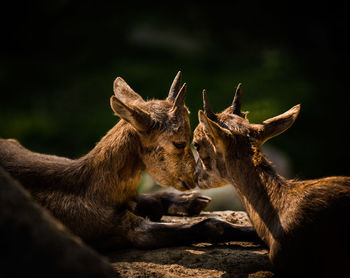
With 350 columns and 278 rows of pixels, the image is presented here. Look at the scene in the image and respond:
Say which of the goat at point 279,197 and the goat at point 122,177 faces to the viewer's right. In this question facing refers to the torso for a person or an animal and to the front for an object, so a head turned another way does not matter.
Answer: the goat at point 122,177

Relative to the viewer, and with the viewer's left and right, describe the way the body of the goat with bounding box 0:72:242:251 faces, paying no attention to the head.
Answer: facing to the right of the viewer

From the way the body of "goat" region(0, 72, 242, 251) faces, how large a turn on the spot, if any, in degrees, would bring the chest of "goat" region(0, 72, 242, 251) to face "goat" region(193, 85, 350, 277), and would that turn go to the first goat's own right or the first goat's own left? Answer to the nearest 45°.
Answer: approximately 45° to the first goat's own right

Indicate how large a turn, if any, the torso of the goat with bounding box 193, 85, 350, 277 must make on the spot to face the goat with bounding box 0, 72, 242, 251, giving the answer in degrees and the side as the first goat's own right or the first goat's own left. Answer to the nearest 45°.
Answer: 0° — it already faces it

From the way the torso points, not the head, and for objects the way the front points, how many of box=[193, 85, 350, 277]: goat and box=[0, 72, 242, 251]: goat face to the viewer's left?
1

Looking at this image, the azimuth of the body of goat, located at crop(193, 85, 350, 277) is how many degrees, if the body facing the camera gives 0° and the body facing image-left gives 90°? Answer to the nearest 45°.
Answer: approximately 90°

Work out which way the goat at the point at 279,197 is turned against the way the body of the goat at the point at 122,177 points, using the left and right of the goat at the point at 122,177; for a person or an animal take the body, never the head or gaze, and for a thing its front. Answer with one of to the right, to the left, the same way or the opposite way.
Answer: the opposite way
